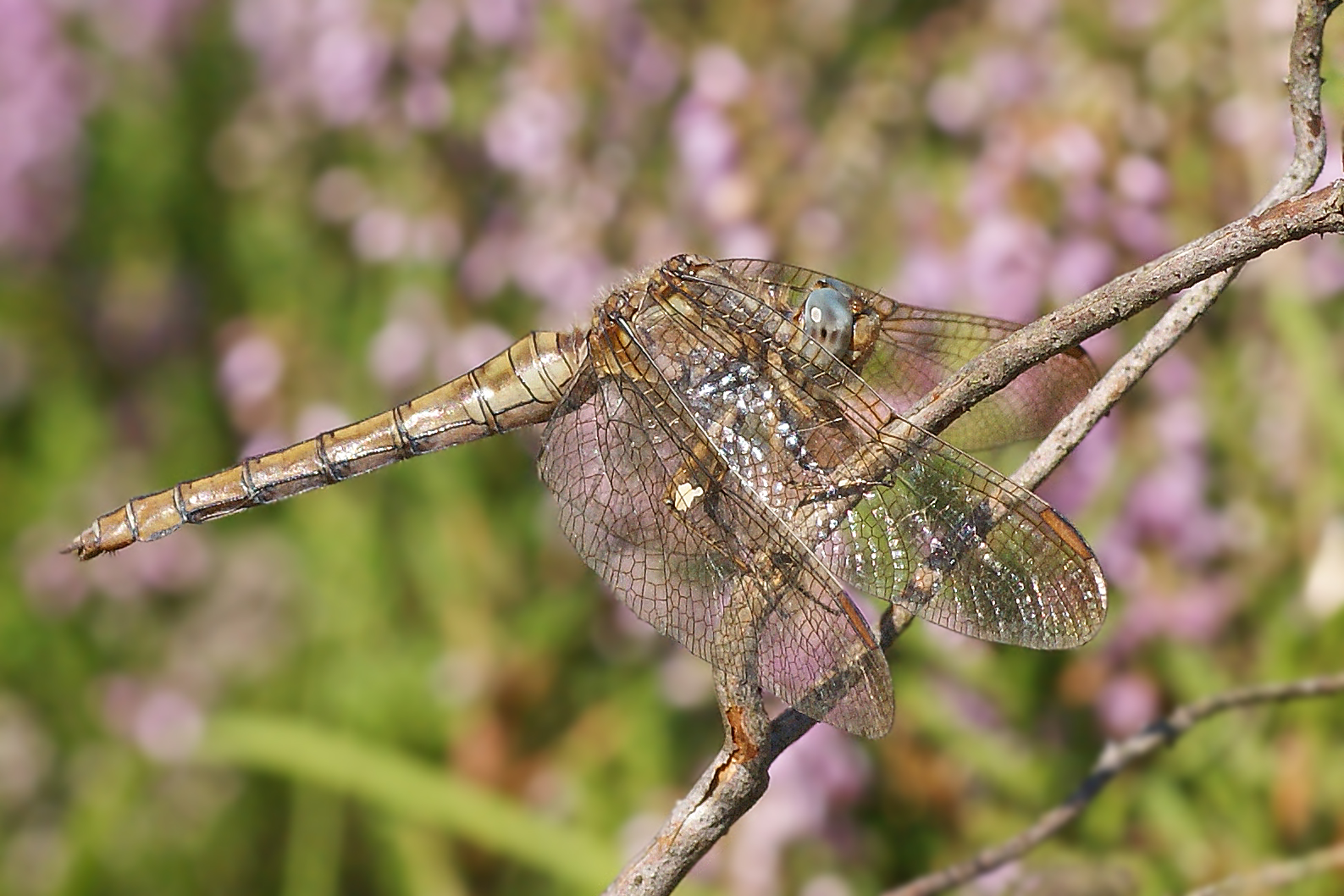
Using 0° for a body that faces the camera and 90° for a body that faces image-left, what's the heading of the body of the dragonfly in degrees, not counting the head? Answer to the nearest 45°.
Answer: approximately 270°

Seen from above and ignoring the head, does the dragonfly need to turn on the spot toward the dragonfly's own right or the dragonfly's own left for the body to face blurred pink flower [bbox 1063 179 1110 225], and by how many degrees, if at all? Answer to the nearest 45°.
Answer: approximately 45° to the dragonfly's own left

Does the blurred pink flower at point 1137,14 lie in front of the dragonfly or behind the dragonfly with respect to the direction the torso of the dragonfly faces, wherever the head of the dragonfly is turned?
in front
